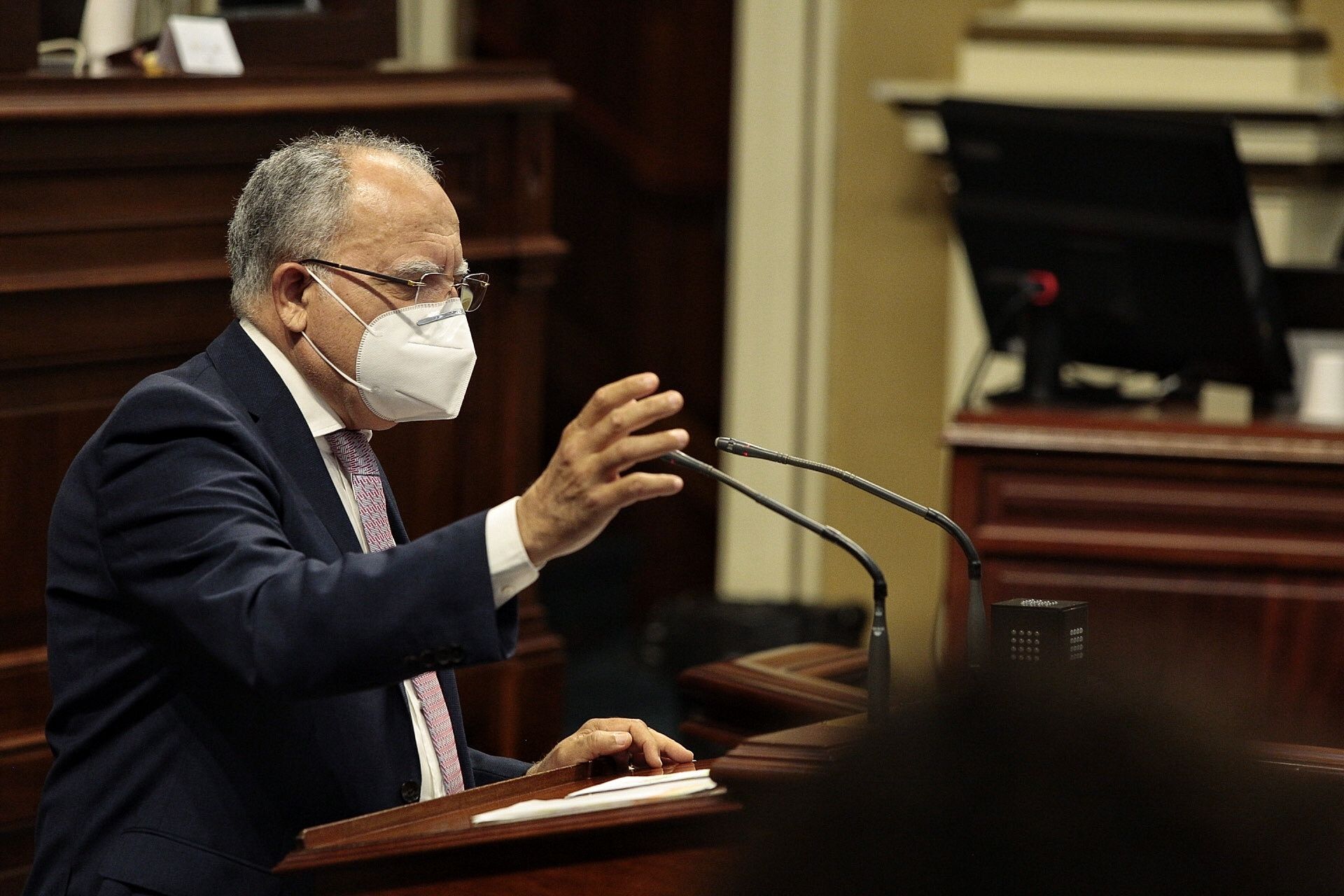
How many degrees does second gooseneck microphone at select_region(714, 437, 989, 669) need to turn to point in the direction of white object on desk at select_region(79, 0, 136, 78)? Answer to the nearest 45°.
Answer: approximately 45° to its right

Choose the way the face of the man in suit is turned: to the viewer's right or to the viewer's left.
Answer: to the viewer's right

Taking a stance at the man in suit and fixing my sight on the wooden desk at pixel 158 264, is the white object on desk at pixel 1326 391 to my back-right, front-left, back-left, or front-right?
front-right

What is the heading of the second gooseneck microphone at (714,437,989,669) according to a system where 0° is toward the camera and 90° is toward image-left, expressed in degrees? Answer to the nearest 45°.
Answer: approximately 90°

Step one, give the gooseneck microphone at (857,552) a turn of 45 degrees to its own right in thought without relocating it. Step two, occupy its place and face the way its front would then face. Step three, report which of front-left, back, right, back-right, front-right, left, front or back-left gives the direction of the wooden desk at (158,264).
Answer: front

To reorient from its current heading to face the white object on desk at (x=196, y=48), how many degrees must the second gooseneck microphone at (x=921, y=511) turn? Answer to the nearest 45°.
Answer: approximately 45° to its right

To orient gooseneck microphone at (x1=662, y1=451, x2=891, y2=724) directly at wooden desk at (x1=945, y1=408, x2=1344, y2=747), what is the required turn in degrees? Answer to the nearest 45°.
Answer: approximately 90° to its right

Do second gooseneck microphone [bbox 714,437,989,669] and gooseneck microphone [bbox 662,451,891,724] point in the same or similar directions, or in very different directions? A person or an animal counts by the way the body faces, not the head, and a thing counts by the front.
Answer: same or similar directions

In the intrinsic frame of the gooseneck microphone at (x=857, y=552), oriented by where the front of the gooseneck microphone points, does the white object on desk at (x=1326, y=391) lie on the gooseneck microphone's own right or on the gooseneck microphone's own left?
on the gooseneck microphone's own right

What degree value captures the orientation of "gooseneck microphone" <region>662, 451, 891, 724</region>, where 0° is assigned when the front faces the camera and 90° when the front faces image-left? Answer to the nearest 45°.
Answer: approximately 90°
